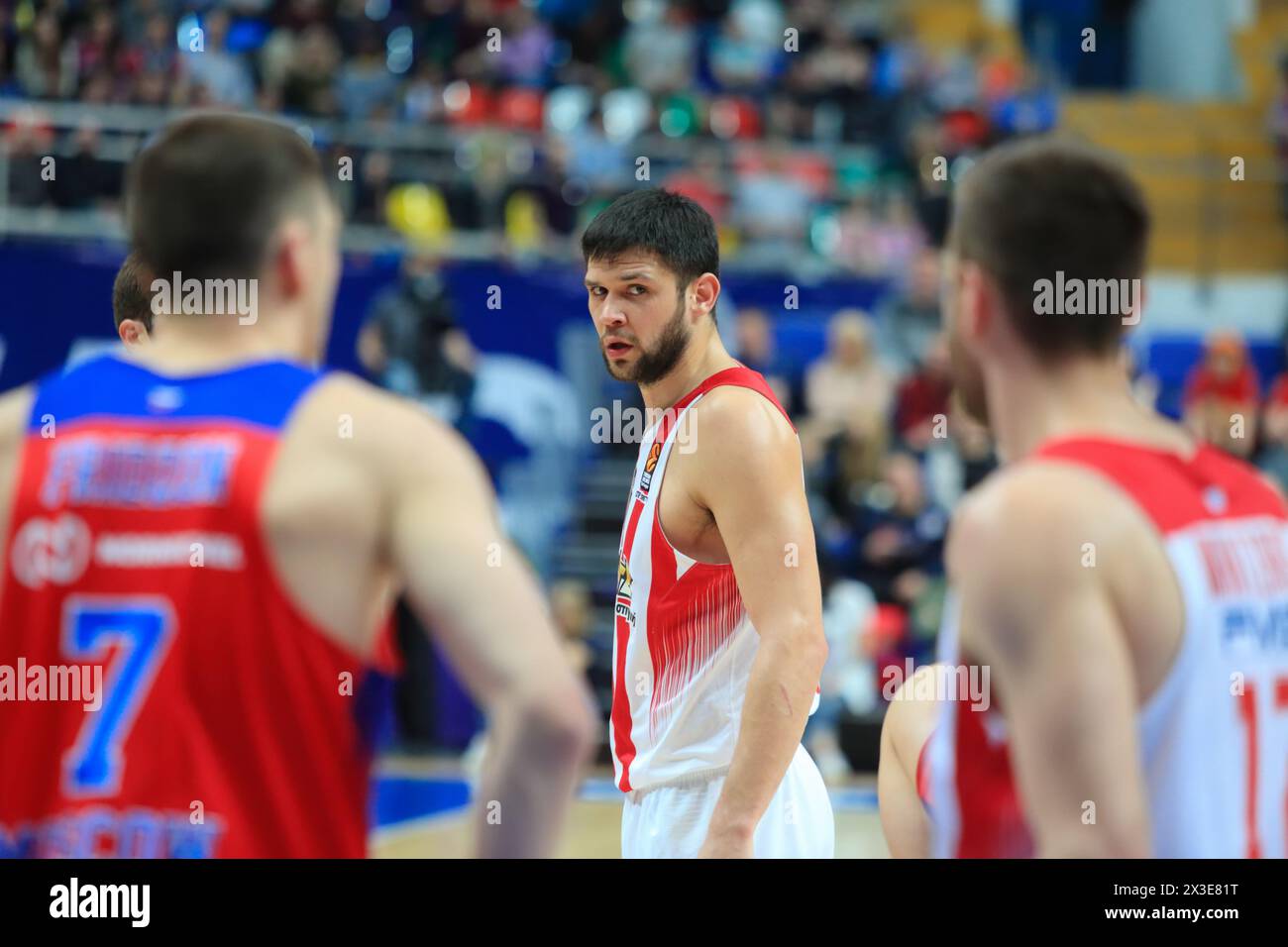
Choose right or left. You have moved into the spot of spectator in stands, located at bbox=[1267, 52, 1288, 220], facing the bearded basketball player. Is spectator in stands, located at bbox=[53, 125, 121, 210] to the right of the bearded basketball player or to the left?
right

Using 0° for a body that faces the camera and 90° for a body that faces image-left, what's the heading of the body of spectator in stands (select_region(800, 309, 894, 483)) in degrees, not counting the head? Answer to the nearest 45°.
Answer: approximately 0°

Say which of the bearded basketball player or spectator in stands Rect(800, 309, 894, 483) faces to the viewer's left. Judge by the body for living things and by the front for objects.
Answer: the bearded basketball player

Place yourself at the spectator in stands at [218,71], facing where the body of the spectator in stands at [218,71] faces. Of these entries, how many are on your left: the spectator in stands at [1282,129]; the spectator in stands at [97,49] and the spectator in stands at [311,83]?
2

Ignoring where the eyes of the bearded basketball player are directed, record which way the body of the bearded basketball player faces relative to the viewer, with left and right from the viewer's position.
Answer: facing to the left of the viewer
